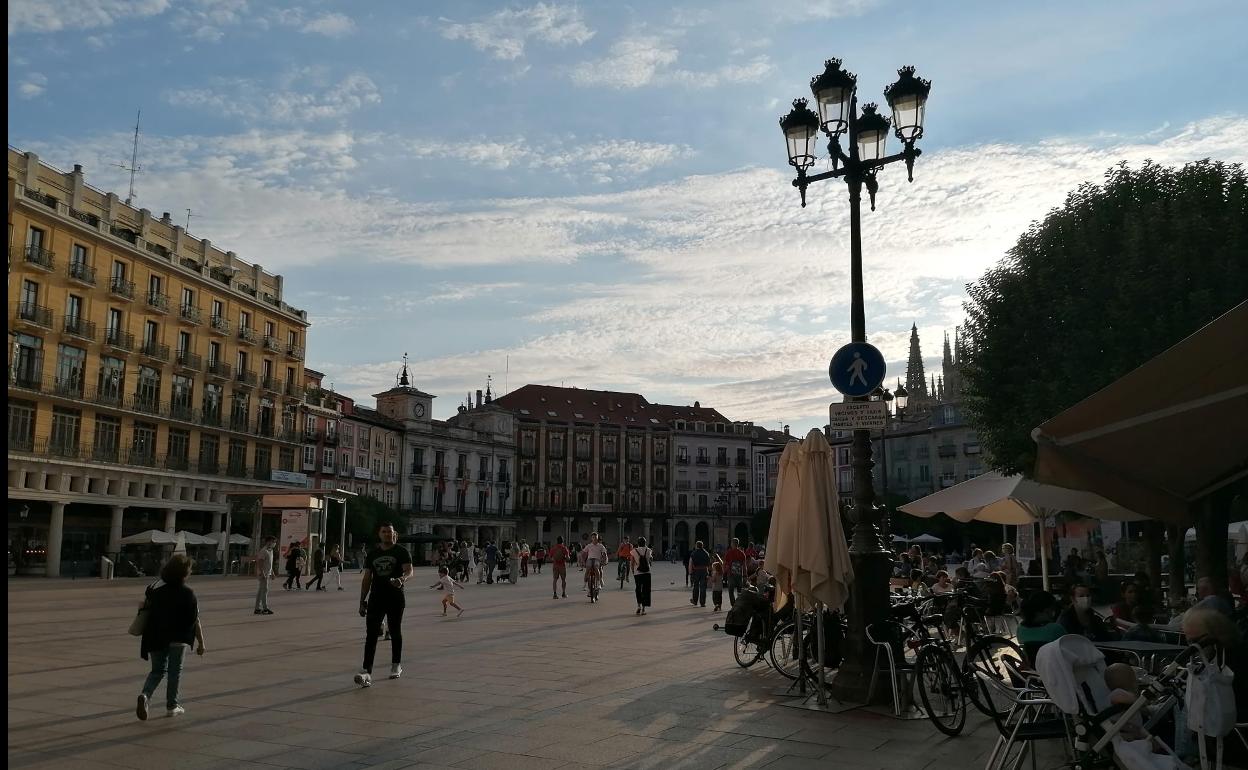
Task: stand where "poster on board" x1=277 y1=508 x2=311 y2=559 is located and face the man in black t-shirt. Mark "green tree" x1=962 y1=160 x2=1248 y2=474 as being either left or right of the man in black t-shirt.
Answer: left

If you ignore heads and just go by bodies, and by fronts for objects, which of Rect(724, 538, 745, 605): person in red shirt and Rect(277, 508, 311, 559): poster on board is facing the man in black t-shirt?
the poster on board

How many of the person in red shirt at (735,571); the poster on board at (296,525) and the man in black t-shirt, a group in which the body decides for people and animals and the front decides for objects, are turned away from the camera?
1

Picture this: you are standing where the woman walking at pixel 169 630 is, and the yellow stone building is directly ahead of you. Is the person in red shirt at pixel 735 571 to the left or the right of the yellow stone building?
right

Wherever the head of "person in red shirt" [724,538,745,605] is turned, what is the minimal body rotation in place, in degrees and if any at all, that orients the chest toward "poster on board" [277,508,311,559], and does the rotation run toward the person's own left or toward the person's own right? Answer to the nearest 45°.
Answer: approximately 45° to the person's own left
